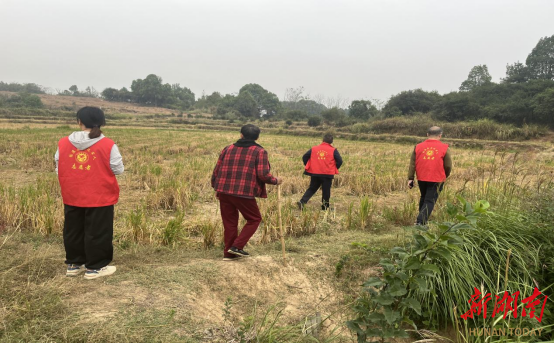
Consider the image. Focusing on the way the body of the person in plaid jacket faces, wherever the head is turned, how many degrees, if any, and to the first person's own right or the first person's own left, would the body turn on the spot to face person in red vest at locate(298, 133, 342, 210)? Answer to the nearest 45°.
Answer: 0° — they already face them

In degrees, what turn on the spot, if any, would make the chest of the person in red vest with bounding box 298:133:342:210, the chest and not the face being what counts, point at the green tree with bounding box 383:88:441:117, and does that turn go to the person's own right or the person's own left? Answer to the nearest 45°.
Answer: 0° — they already face it

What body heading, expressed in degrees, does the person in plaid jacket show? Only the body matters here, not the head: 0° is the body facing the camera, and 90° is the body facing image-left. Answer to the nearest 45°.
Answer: approximately 225°

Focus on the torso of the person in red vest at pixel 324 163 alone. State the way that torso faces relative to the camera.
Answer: away from the camera

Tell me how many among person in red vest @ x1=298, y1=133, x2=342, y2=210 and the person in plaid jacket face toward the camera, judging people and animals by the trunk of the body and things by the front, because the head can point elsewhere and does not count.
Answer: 0

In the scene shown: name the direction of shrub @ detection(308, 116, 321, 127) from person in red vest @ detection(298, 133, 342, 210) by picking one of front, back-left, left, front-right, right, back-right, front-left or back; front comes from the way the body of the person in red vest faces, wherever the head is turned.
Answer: front

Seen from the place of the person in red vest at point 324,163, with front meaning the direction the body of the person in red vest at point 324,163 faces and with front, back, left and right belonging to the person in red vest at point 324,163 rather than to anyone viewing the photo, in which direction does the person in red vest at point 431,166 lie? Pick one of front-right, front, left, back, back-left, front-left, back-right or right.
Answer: back-right

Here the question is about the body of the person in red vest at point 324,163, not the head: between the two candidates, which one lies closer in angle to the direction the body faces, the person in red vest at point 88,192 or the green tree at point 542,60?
the green tree

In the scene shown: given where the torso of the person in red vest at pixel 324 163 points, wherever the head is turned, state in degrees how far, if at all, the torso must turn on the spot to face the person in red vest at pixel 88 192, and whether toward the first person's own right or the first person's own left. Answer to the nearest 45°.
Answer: approximately 135° to the first person's own left

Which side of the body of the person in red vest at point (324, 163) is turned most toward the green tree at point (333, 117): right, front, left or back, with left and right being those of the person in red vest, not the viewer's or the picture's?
front

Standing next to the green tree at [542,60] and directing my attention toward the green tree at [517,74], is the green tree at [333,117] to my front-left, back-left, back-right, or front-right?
front-left

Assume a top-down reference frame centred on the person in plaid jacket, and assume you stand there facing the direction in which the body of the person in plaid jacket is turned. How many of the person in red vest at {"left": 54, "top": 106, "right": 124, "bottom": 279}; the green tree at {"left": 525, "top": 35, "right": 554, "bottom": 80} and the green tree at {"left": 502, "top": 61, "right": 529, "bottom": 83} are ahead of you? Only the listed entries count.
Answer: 2
